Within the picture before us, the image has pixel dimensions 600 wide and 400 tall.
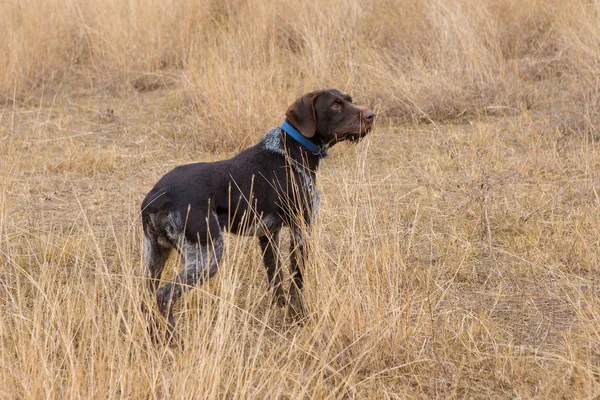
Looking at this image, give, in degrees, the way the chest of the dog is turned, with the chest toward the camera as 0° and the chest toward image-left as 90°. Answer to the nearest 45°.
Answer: approximately 270°
